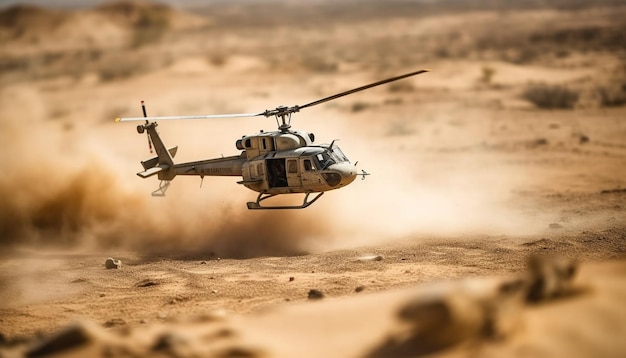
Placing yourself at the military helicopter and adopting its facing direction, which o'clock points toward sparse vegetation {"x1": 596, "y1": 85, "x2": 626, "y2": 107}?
The sparse vegetation is roughly at 9 o'clock from the military helicopter.

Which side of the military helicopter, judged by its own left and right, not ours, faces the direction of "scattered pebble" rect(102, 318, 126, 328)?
right

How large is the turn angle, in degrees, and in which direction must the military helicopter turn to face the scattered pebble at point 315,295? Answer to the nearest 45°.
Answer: approximately 45° to its right

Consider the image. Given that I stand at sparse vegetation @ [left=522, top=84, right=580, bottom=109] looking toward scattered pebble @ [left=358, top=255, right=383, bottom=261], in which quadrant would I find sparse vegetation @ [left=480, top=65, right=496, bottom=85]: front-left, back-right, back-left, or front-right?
back-right

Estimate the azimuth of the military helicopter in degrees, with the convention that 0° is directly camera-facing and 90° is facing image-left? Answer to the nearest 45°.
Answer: approximately 315°

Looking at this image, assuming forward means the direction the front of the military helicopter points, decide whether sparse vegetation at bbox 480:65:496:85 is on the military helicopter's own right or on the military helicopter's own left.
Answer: on the military helicopter's own left
